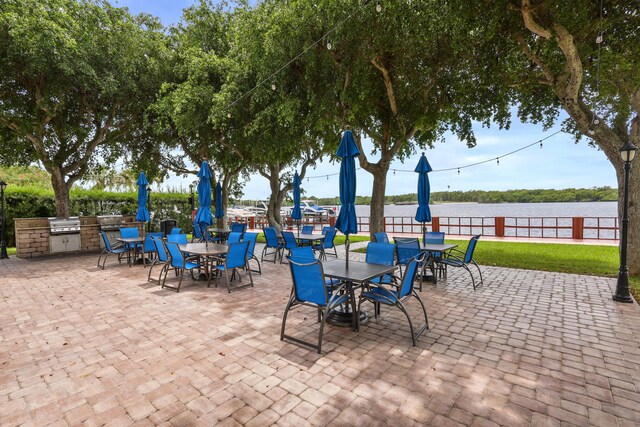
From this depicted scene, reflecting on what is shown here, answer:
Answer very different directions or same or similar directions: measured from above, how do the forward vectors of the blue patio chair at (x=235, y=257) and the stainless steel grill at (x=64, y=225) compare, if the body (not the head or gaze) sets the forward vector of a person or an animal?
very different directions

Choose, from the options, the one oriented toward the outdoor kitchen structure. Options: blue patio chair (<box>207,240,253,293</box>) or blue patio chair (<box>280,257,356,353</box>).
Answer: blue patio chair (<box>207,240,253,293</box>)

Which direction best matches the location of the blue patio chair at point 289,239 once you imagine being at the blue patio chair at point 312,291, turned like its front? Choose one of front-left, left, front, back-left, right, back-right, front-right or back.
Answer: front-left

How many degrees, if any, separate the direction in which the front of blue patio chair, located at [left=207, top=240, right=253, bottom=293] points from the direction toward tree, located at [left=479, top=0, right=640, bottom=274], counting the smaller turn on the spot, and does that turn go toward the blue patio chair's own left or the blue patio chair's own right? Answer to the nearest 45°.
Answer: approximately 135° to the blue patio chair's own right

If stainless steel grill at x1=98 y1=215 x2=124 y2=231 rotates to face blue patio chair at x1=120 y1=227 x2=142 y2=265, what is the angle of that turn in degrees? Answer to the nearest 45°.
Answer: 0° — it already faces it

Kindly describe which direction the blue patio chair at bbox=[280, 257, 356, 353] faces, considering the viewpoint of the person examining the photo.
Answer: facing away from the viewer and to the right of the viewer

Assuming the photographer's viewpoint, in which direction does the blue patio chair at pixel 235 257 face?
facing away from the viewer and to the left of the viewer

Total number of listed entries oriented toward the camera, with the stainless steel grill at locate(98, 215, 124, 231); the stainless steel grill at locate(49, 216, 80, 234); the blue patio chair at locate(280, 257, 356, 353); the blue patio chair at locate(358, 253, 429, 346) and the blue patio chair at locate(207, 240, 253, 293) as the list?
2

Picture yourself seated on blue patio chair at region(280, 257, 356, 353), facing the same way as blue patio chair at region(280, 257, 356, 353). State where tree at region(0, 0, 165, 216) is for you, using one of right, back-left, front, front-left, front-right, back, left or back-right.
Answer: left

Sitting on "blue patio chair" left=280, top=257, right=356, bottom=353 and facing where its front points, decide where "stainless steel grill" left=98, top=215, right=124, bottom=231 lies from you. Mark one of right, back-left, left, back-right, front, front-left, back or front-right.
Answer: left

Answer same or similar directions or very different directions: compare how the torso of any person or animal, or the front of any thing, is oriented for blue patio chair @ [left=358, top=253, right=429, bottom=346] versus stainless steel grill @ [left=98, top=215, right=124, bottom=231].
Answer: very different directions

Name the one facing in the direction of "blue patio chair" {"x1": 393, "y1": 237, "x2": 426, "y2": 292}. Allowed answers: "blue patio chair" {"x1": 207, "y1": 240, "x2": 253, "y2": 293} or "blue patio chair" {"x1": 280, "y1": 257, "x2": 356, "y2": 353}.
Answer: "blue patio chair" {"x1": 280, "y1": 257, "x2": 356, "y2": 353}

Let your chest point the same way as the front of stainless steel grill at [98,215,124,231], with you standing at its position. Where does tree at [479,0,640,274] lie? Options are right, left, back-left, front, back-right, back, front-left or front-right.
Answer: front-left

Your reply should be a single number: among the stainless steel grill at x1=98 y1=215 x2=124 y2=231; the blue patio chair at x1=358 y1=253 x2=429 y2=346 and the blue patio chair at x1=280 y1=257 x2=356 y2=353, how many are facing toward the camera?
1

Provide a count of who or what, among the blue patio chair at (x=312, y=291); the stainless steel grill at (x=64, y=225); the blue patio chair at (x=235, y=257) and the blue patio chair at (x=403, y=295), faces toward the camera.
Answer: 1

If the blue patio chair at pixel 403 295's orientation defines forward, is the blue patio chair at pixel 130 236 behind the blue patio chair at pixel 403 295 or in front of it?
in front
